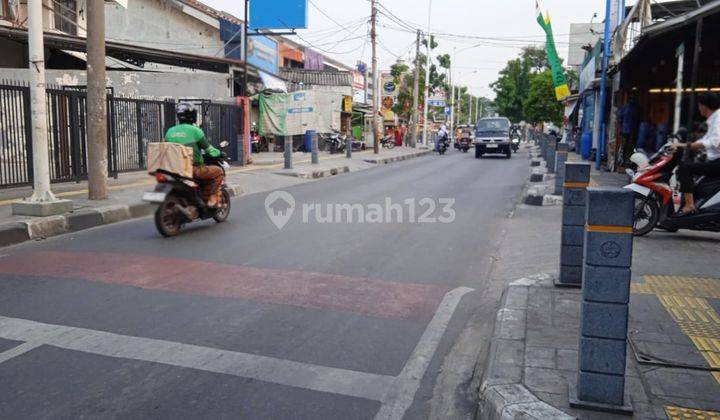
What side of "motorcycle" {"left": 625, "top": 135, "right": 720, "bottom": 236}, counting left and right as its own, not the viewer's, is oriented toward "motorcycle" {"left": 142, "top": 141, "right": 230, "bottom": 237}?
front

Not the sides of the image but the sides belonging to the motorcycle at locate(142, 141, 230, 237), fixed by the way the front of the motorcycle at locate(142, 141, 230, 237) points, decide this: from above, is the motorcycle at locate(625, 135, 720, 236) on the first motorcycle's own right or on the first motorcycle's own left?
on the first motorcycle's own right

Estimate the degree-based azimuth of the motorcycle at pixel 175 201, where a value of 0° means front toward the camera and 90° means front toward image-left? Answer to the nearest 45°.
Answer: approximately 225°

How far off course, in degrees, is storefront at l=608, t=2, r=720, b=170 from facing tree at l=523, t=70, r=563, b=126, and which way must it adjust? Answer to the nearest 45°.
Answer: approximately 135° to its right

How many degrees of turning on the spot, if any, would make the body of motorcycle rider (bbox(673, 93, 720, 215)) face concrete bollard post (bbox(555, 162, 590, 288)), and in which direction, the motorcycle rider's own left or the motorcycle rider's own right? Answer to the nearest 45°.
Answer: approximately 90° to the motorcycle rider's own left

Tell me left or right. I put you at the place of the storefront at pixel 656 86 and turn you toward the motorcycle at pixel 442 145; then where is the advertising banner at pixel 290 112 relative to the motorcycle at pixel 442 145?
left

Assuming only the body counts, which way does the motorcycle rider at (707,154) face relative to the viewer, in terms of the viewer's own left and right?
facing to the left of the viewer

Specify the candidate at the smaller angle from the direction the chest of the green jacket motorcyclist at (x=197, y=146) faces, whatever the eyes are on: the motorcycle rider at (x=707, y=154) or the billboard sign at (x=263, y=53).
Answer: the billboard sign

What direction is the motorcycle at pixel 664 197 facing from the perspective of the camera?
to the viewer's left

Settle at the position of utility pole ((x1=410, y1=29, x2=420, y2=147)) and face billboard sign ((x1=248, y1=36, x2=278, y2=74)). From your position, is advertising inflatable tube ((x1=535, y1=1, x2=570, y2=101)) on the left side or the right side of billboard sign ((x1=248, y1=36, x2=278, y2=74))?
left

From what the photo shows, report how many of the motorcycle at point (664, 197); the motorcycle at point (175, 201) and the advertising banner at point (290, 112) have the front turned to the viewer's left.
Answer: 1

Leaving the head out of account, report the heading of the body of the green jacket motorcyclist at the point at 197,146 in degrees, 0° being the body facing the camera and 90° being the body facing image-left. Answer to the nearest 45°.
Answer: approximately 225°
